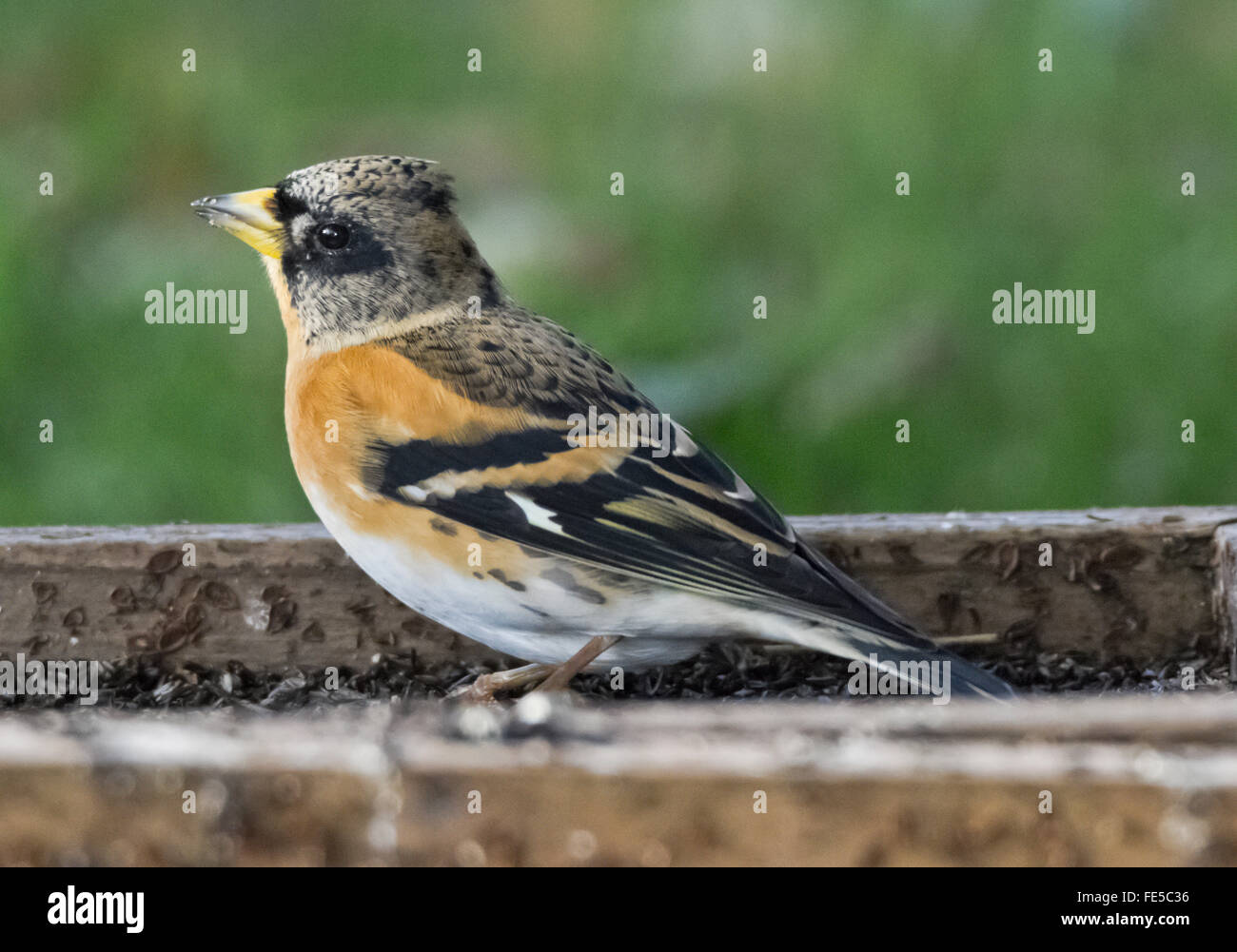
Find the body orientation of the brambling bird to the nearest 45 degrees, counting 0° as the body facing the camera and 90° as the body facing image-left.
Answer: approximately 90°
